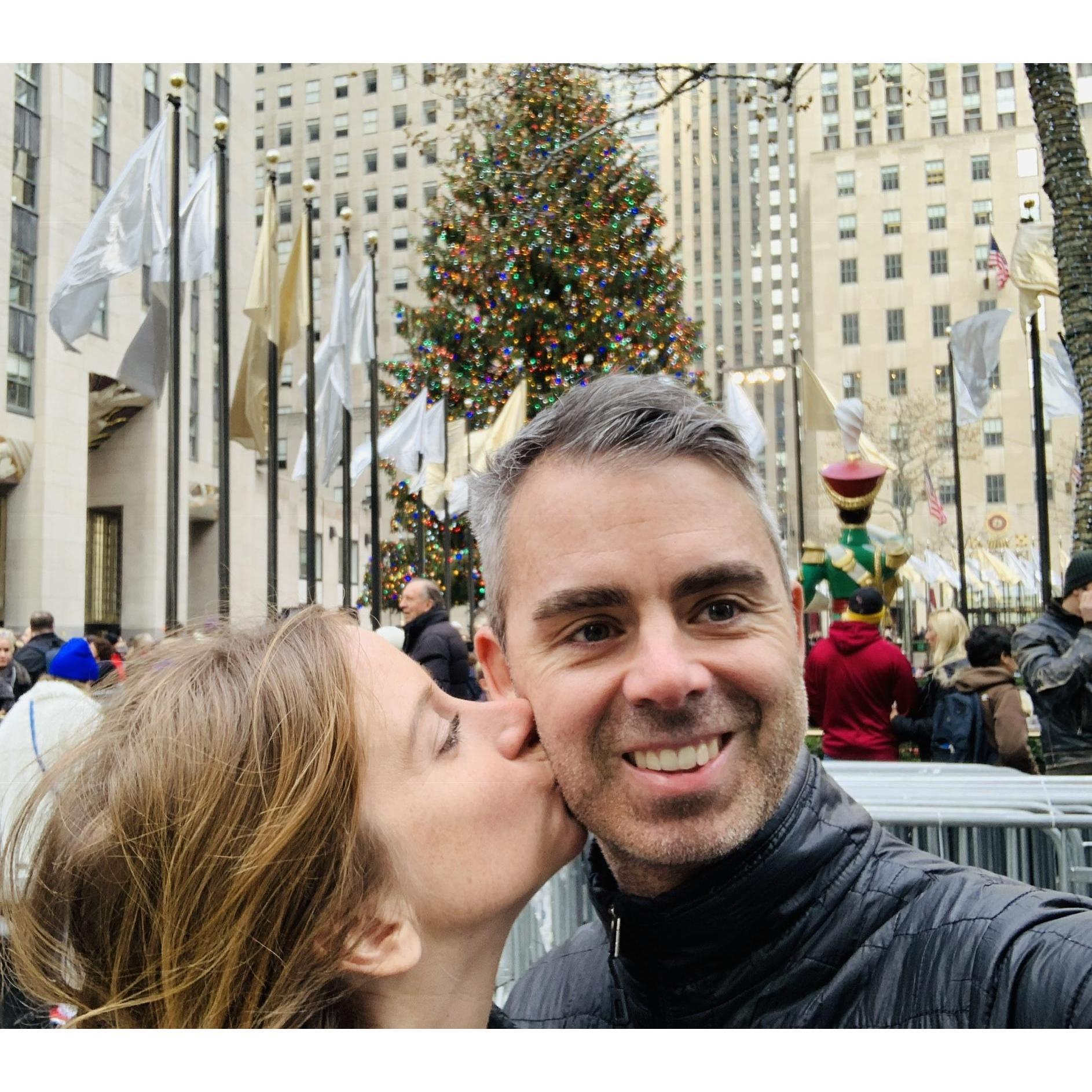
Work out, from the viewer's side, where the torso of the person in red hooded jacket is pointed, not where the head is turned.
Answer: away from the camera

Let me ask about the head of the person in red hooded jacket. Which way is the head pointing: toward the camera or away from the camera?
away from the camera

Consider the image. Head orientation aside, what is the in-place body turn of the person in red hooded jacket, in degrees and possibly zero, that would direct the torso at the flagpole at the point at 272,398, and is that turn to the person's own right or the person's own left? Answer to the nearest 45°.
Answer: approximately 45° to the person's own left

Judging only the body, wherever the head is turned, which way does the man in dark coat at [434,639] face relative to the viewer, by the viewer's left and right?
facing to the left of the viewer

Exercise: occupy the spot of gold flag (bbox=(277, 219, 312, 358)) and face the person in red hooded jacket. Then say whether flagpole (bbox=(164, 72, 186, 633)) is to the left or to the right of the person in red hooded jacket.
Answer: right
